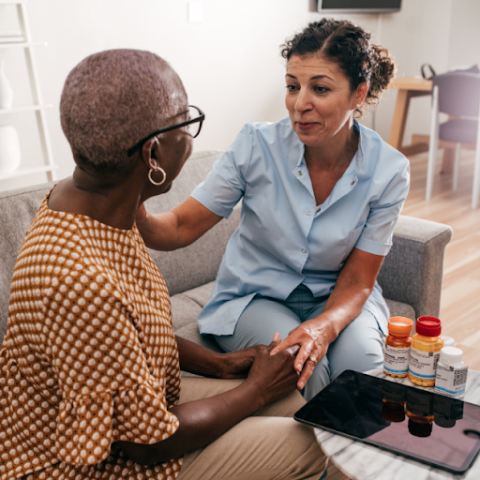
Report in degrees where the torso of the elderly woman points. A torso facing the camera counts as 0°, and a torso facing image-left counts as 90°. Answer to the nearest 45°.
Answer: approximately 225°

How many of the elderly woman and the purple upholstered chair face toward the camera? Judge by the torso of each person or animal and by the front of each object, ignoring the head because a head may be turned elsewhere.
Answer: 0

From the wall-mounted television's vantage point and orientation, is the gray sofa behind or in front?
in front

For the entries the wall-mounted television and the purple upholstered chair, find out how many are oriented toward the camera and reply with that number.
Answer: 1

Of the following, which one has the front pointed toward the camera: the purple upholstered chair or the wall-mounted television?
the wall-mounted television

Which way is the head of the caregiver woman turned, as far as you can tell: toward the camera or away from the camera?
toward the camera

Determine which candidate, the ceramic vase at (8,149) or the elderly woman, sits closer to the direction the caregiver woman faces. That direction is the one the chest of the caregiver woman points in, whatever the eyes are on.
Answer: the elderly woman

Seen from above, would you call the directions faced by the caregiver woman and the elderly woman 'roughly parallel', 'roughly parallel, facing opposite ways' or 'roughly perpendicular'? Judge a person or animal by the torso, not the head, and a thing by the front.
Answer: roughly parallel, facing opposite ways

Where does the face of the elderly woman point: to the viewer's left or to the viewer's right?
to the viewer's right

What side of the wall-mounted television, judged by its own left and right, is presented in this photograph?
front

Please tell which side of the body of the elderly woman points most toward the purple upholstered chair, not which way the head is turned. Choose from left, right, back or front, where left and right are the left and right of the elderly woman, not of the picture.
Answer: front

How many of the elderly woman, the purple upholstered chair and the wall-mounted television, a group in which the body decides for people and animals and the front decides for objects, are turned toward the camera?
1

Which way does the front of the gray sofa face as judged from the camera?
facing the viewer and to the right of the viewer

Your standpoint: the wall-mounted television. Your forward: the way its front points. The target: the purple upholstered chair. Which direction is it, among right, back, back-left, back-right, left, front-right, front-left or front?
front-left

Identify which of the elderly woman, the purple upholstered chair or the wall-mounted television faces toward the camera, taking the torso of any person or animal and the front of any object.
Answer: the wall-mounted television
